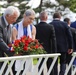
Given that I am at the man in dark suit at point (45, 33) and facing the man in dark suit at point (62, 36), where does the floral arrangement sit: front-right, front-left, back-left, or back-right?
back-right

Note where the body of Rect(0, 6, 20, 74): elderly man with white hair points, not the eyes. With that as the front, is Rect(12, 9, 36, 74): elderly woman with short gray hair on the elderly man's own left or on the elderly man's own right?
on the elderly man's own left

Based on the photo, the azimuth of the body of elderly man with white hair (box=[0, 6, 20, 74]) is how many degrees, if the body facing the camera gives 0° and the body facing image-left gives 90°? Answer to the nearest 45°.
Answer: approximately 315°

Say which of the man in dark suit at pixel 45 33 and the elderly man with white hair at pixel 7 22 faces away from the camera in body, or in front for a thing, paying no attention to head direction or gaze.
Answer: the man in dark suit

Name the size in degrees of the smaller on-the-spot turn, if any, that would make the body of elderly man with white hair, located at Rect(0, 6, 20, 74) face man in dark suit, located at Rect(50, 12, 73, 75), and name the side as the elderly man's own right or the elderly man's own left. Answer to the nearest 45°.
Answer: approximately 90° to the elderly man's own left

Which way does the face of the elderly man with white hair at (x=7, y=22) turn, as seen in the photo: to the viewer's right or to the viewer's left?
to the viewer's right

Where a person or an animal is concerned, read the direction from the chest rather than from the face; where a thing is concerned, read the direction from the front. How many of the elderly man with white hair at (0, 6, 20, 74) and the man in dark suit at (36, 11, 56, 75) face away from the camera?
1

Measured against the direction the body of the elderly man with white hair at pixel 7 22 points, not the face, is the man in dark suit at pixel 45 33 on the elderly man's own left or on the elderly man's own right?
on the elderly man's own left

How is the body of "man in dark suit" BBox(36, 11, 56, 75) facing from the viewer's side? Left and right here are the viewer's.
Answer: facing away from the viewer
